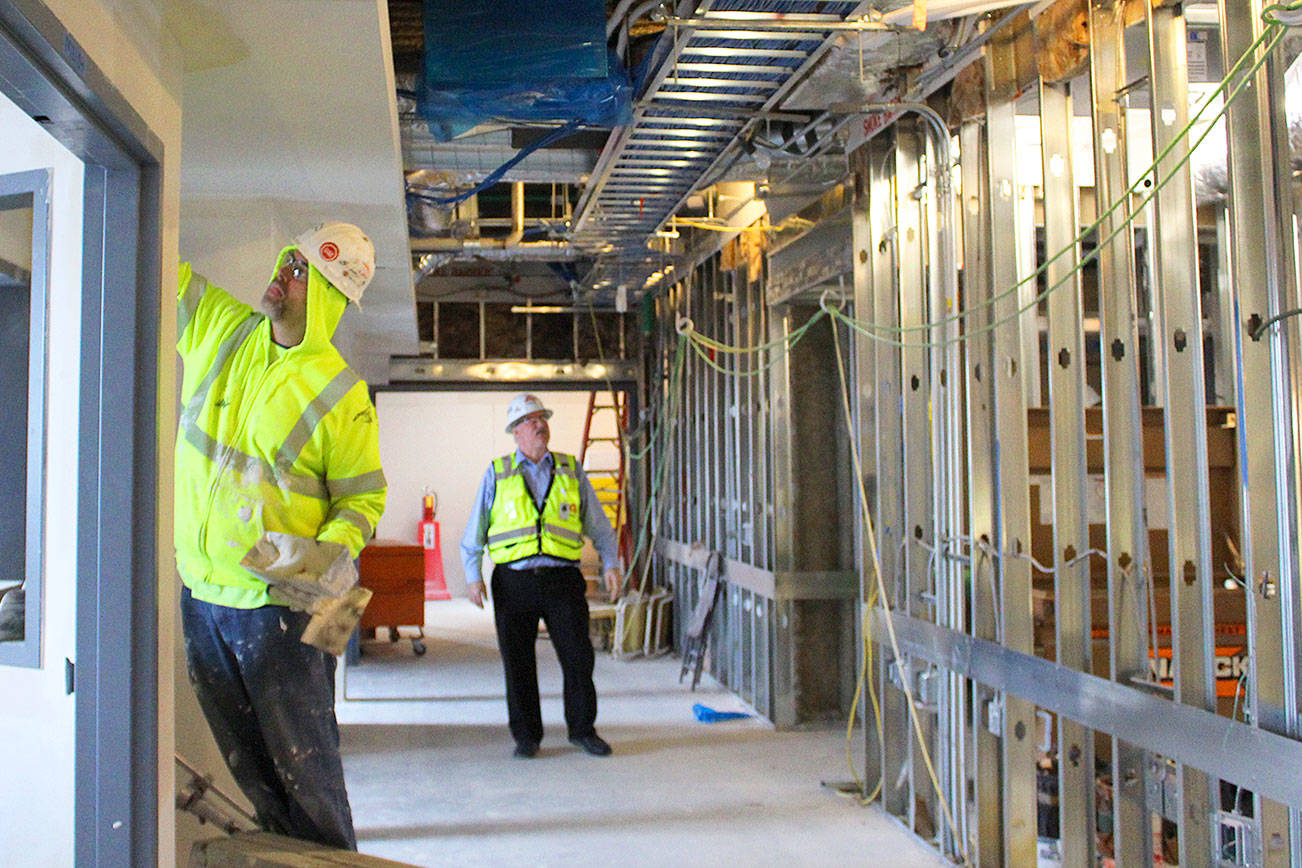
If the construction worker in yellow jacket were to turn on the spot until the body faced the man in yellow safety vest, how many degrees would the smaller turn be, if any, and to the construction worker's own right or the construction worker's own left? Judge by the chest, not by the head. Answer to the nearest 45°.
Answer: approximately 180°

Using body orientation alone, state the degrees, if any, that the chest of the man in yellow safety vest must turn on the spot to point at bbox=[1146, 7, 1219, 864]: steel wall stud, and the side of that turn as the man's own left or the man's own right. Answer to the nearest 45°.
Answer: approximately 45° to the man's own left

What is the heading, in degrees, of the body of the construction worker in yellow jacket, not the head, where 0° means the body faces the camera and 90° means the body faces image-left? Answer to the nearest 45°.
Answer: approximately 45°

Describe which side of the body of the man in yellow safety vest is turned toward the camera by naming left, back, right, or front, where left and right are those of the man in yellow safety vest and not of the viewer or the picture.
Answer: front

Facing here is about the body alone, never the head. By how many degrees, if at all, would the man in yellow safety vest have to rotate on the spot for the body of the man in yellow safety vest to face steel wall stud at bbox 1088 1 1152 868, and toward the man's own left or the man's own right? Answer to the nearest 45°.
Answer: approximately 45° to the man's own left

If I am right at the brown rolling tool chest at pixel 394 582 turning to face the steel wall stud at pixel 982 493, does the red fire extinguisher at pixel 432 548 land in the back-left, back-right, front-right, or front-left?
back-left

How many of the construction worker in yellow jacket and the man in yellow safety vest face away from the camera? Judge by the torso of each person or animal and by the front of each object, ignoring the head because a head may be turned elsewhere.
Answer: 0

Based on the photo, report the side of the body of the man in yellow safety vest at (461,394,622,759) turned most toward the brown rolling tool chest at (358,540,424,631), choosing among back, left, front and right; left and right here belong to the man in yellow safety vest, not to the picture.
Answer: back

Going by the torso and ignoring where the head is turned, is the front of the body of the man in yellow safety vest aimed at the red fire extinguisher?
no

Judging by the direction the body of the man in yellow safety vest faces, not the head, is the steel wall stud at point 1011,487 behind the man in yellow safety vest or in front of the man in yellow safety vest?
in front

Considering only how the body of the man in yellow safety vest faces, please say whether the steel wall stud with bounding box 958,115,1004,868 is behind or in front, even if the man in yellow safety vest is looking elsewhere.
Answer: in front
